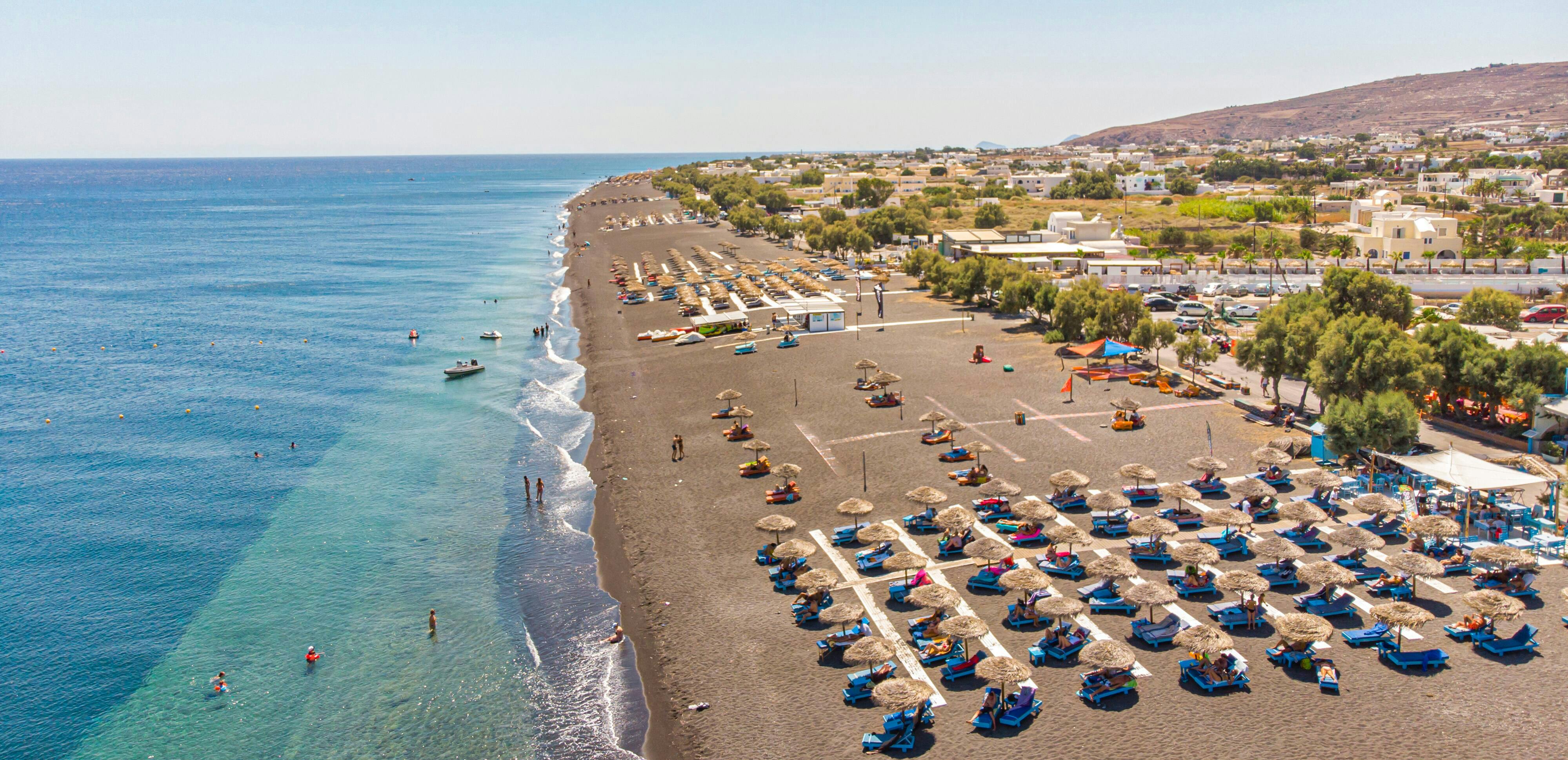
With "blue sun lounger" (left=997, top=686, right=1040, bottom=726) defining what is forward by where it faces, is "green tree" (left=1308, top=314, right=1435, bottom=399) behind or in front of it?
behind

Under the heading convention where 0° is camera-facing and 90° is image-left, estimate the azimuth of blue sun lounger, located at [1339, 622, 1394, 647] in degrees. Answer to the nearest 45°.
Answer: approximately 90°

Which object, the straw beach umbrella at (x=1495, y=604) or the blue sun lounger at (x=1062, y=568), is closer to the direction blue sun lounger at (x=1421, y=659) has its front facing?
the blue sun lounger

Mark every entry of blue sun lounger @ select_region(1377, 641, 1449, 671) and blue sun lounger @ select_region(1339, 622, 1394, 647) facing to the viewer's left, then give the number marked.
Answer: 2

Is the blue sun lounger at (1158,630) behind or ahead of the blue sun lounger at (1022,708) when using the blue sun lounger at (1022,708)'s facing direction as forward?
behind

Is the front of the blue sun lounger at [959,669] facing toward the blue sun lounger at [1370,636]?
no

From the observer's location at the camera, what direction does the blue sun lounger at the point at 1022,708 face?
facing the viewer and to the left of the viewer

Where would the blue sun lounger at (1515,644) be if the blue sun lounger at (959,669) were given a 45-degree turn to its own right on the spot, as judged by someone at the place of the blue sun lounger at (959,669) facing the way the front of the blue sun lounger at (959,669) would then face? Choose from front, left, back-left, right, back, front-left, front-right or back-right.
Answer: back

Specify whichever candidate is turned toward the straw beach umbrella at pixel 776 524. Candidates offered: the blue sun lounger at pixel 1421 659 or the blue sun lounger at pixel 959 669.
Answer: the blue sun lounger at pixel 1421 659

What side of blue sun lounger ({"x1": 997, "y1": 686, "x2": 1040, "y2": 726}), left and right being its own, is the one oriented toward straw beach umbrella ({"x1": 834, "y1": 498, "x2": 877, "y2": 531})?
right

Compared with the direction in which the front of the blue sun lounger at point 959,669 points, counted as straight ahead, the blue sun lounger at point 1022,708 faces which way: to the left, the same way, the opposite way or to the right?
the same way

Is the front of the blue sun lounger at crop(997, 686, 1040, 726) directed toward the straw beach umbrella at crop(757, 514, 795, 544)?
no

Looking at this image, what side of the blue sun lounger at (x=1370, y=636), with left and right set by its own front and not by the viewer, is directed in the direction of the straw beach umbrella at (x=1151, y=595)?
front

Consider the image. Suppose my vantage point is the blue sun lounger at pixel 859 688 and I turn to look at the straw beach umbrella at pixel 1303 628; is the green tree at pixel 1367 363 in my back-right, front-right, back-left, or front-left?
front-left

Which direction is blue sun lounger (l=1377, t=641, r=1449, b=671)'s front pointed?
to the viewer's left

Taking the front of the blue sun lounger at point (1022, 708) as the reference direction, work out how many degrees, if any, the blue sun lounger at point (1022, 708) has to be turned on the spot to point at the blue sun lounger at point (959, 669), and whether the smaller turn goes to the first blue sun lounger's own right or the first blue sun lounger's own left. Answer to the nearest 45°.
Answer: approximately 90° to the first blue sun lounger's own right

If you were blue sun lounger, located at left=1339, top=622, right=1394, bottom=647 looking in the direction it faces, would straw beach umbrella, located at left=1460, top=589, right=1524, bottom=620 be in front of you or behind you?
behind

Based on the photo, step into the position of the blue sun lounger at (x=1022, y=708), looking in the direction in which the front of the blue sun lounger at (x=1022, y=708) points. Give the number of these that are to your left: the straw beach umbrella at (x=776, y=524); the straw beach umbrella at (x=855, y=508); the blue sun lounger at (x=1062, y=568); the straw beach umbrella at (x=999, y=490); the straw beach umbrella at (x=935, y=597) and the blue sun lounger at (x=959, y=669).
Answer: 0

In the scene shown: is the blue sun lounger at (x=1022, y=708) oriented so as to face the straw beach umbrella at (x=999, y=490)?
no

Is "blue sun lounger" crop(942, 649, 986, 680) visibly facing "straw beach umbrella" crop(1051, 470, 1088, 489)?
no

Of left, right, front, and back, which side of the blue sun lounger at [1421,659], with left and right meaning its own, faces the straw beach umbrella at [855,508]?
front

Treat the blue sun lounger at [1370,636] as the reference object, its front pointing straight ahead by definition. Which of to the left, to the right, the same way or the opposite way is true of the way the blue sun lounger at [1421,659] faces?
the same way
